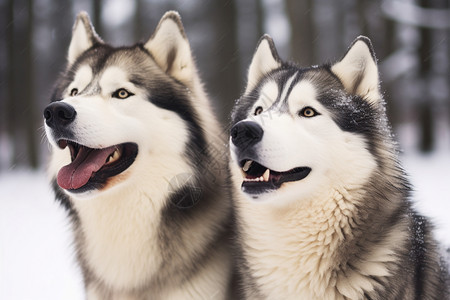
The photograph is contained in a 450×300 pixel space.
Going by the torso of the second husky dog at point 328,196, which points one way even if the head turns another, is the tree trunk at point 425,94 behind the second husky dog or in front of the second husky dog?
behind

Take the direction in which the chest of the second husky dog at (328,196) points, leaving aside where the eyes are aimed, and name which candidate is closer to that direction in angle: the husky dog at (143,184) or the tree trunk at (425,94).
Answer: the husky dog

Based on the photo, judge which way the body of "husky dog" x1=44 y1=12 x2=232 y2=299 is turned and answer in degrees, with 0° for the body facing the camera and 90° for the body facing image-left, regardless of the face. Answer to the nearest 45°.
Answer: approximately 45°

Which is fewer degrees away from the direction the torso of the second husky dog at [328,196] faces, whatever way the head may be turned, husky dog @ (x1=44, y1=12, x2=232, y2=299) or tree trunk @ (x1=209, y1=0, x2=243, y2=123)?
the husky dog

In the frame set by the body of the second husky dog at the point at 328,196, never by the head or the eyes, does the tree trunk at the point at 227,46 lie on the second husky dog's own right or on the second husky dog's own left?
on the second husky dog's own right

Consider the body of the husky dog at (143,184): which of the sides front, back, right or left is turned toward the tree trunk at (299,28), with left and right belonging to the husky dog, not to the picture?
back

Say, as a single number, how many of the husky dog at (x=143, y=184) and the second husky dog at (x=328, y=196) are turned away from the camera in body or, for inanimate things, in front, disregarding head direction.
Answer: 0
